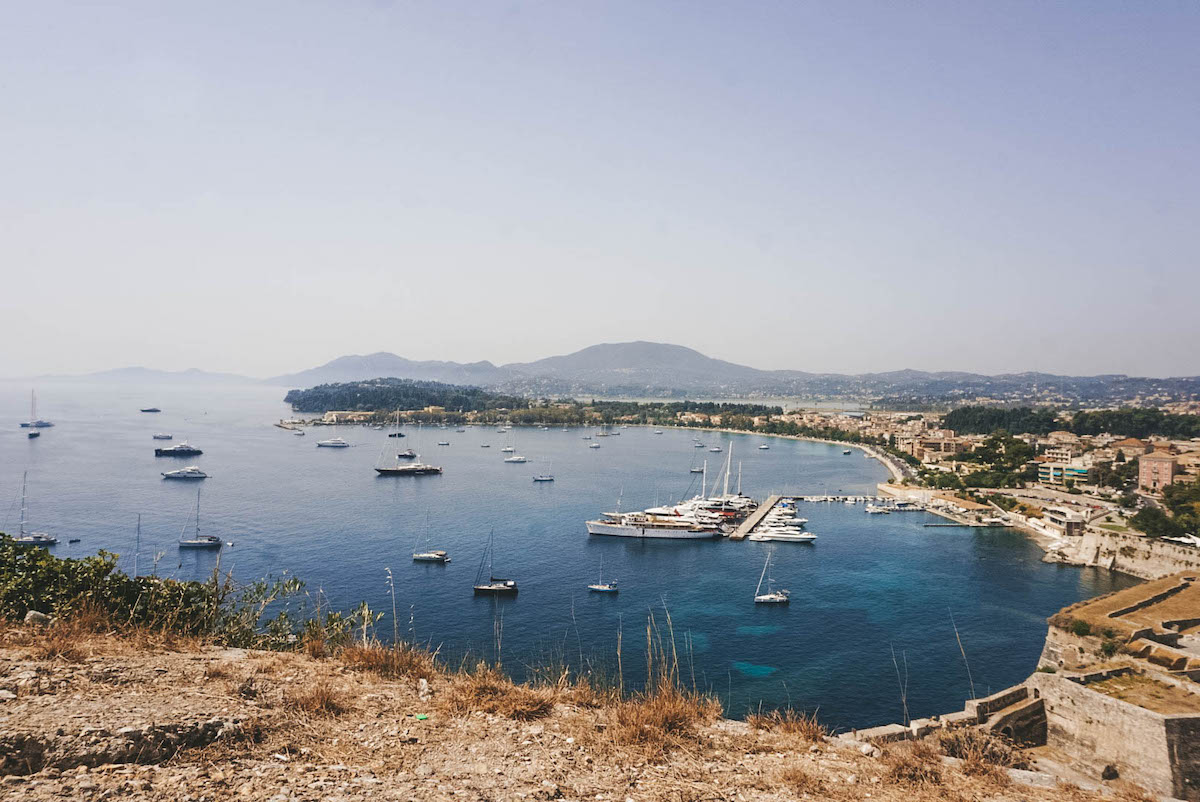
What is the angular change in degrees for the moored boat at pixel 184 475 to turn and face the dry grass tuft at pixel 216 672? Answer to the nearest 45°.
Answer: approximately 90° to its left

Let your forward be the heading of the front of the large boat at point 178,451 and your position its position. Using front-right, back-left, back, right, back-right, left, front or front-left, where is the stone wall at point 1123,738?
left

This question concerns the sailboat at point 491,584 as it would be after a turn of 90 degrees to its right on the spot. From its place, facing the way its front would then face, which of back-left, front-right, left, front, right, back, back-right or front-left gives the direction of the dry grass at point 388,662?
back

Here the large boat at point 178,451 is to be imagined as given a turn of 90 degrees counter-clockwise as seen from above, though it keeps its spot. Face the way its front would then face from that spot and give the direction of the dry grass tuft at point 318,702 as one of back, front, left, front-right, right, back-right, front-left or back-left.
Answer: front

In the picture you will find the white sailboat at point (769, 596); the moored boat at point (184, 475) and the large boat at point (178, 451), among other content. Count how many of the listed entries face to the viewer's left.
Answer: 3

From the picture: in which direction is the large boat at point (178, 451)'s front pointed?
to the viewer's left

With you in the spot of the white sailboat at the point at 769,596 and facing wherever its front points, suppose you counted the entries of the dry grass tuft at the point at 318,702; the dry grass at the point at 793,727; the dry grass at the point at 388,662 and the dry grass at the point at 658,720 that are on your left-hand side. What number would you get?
4

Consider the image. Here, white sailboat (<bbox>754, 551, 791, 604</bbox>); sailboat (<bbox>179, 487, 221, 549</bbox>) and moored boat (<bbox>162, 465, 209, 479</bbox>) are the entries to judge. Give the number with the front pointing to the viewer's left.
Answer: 3

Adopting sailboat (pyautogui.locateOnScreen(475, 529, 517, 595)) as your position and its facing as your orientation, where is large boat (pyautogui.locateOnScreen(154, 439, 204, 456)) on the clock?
The large boat is roughly at 2 o'clock from the sailboat.

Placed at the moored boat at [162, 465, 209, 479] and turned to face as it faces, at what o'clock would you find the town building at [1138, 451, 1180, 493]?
The town building is roughly at 7 o'clock from the moored boat.

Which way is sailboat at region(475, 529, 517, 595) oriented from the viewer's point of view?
to the viewer's left

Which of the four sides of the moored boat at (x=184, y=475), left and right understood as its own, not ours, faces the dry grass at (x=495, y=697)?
left

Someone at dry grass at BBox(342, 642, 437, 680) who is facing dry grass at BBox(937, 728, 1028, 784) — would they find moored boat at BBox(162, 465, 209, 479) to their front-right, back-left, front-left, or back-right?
back-left

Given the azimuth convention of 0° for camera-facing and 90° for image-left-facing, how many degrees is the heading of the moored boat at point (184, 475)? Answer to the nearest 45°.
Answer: approximately 90°

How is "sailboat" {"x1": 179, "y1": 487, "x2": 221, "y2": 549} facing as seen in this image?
to the viewer's left

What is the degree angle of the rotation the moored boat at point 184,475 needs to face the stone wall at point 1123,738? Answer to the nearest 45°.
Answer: approximately 90° to its left

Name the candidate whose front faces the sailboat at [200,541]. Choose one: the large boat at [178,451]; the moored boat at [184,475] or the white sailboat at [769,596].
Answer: the white sailboat

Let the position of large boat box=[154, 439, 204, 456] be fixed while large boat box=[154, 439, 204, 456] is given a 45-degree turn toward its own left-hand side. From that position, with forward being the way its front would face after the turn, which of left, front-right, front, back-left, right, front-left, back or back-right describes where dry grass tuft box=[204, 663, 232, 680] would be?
front-left
